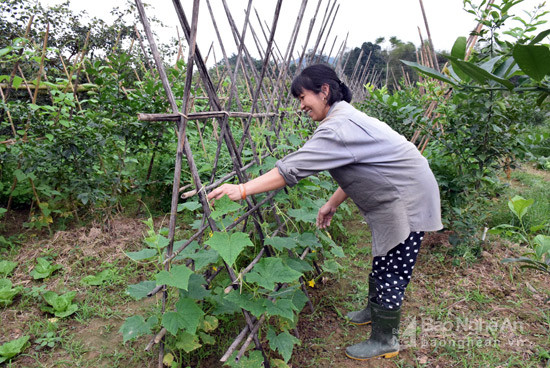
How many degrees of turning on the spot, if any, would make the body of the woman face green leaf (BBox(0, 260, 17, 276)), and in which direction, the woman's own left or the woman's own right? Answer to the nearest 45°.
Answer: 0° — they already face it

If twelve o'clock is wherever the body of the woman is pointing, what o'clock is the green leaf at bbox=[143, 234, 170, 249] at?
The green leaf is roughly at 11 o'clock from the woman.

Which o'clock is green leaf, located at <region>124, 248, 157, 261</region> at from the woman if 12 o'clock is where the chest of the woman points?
The green leaf is roughly at 11 o'clock from the woman.

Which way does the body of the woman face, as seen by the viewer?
to the viewer's left
